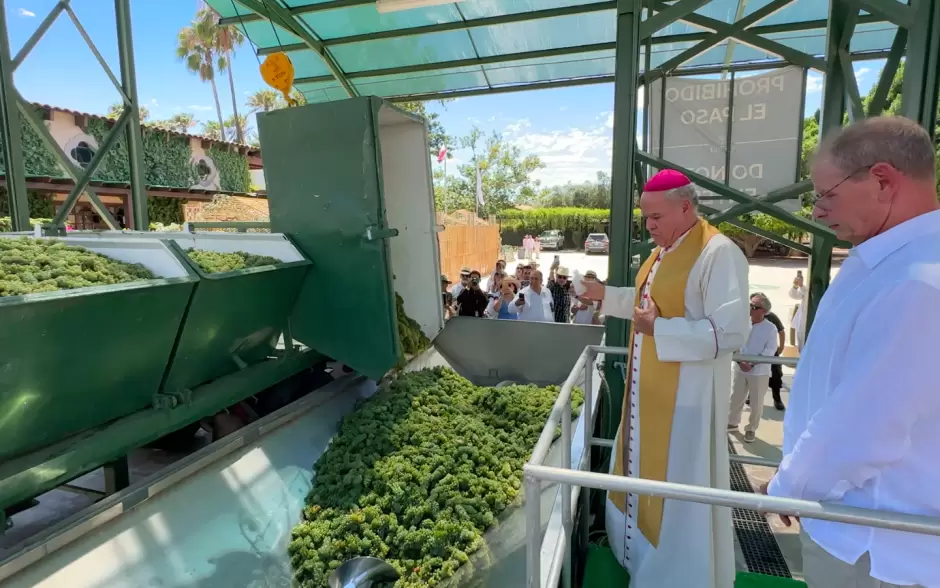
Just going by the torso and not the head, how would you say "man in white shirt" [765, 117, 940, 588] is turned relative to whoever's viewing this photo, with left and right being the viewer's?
facing to the left of the viewer

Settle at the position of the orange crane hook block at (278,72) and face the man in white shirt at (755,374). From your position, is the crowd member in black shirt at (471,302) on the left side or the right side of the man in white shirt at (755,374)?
left

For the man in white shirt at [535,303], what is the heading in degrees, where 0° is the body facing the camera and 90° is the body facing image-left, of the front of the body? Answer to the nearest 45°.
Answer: approximately 0°

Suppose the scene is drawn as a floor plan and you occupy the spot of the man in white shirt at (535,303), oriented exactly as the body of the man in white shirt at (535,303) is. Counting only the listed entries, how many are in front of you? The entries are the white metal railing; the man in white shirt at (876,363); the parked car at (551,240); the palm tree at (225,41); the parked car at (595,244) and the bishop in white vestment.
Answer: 3

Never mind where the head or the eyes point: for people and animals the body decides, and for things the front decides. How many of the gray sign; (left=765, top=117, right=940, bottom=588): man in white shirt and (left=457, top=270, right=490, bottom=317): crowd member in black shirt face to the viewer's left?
1

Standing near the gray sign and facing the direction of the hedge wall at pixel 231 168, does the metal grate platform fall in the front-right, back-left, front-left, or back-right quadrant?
back-left

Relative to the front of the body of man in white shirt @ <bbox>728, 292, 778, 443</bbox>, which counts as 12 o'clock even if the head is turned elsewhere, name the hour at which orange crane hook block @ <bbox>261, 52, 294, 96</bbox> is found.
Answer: The orange crane hook block is roughly at 12 o'clock from the man in white shirt.

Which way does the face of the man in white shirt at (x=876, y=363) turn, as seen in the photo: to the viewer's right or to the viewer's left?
to the viewer's left

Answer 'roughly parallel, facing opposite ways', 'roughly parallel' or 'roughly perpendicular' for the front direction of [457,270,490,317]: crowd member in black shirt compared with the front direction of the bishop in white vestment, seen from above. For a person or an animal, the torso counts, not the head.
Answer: roughly perpendicular

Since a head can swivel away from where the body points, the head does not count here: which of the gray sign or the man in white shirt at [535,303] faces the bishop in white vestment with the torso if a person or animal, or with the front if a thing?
the man in white shirt

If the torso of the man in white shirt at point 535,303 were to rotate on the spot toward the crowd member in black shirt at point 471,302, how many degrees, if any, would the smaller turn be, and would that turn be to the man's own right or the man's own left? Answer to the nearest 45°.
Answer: approximately 90° to the man's own right

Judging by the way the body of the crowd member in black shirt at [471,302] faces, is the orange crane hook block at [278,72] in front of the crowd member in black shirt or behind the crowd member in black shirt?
in front

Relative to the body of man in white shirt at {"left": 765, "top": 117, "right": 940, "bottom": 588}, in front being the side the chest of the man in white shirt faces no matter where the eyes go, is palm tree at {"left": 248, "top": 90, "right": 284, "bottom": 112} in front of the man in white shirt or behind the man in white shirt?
in front
